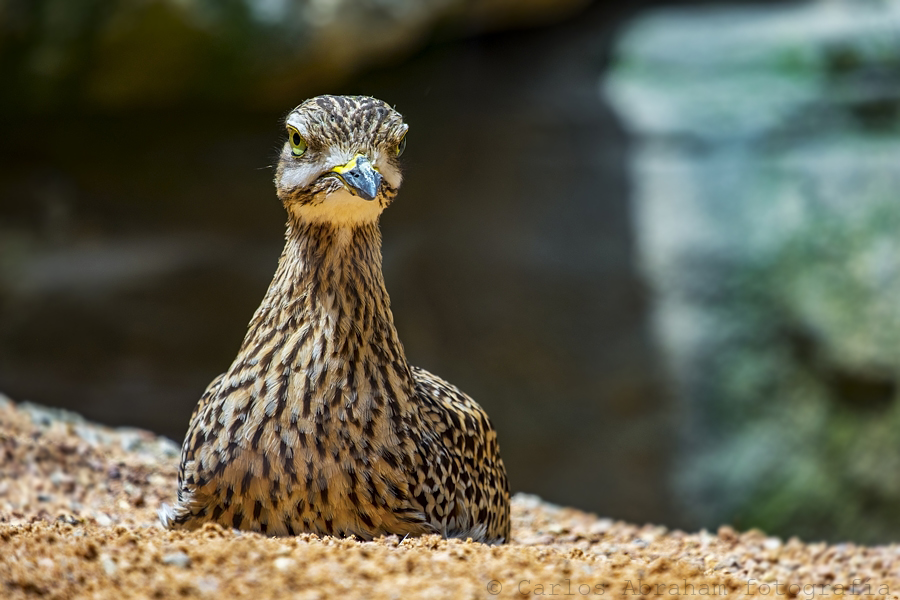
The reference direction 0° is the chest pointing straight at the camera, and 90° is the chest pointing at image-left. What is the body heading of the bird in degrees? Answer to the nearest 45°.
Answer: approximately 0°
